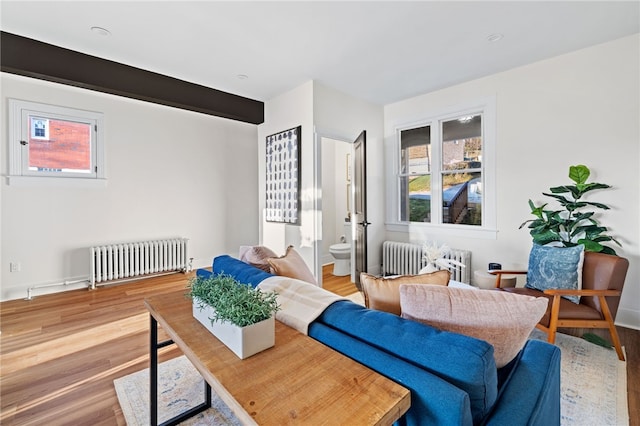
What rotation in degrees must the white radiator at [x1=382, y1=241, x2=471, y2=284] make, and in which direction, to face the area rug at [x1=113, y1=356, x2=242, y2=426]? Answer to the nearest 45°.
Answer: approximately 45° to its right

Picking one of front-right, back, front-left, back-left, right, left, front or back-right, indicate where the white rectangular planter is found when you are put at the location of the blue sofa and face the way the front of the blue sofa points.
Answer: back-left

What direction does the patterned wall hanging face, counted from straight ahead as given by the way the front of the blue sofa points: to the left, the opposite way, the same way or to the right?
the opposite way

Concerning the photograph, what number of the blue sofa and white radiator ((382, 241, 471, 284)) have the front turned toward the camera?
1

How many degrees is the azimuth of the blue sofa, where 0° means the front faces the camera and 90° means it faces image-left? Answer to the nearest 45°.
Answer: approximately 225°

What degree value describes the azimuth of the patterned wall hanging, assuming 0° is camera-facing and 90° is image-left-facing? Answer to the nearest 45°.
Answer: approximately 45°

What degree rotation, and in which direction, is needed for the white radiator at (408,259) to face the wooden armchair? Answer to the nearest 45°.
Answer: approximately 45° to its left

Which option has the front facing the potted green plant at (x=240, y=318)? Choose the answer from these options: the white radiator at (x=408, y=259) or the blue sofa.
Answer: the white radiator
